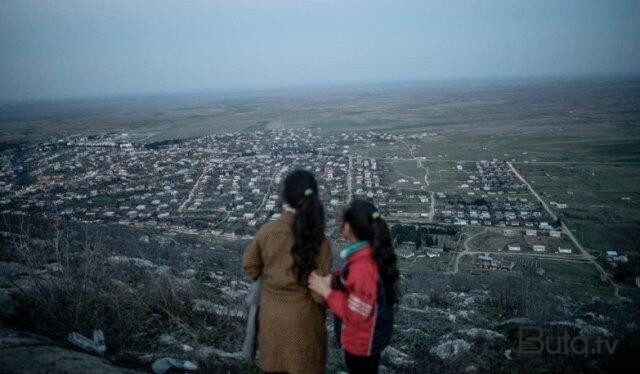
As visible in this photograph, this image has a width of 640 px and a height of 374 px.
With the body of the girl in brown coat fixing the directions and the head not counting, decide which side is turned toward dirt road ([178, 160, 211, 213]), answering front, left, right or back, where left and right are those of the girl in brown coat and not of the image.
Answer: front

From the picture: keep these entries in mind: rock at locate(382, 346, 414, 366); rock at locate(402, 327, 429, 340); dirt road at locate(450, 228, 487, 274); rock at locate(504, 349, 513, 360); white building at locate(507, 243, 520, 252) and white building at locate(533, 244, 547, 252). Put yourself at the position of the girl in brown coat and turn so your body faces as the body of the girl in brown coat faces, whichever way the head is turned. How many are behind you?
0

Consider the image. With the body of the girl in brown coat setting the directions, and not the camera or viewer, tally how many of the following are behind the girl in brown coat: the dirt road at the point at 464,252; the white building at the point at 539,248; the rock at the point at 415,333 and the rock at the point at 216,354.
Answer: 0

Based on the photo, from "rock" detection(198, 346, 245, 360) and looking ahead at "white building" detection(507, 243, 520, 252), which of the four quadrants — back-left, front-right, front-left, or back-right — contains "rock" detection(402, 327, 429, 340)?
front-right

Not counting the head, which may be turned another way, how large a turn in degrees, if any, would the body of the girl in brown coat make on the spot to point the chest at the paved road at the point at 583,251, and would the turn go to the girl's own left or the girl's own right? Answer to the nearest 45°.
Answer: approximately 45° to the girl's own right

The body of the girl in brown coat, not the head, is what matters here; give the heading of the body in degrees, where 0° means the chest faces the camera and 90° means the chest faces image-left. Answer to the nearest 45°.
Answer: approximately 180°

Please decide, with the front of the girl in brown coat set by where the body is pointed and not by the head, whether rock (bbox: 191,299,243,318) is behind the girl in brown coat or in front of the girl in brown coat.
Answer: in front

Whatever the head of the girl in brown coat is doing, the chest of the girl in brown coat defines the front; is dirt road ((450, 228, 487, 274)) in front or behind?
in front

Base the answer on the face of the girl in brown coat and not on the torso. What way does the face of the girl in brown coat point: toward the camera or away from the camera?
away from the camera
